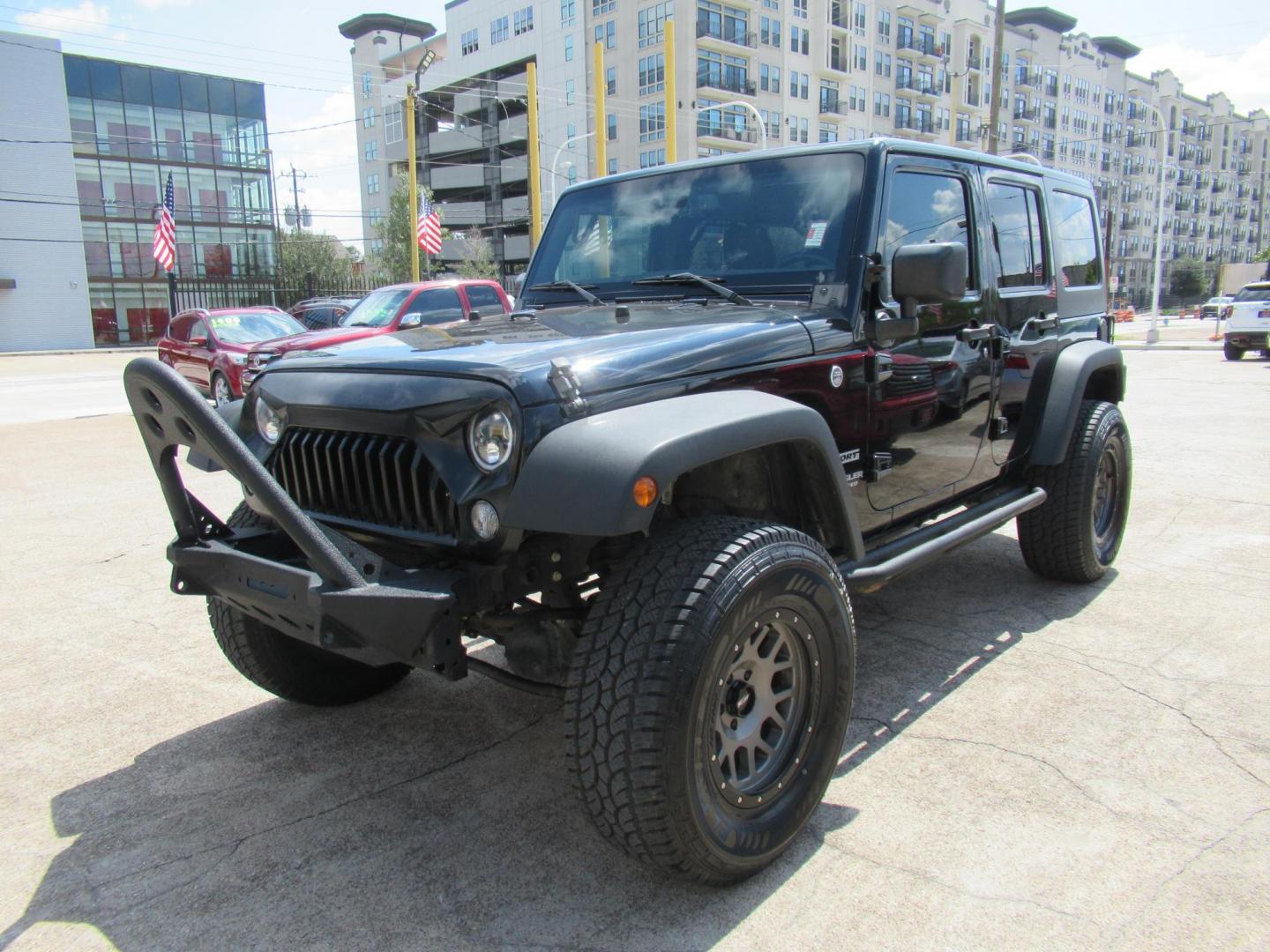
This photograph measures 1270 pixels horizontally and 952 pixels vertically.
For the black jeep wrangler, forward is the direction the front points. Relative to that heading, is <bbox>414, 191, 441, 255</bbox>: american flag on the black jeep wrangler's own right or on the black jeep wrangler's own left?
on the black jeep wrangler's own right

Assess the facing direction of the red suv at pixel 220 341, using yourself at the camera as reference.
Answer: facing the viewer and to the right of the viewer

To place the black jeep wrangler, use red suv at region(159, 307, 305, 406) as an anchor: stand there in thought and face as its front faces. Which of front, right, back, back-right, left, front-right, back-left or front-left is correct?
front-right

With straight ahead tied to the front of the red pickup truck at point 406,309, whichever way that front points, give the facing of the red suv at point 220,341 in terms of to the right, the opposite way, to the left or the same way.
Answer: to the left

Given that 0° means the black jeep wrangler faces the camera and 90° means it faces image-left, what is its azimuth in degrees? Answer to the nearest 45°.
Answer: approximately 45°

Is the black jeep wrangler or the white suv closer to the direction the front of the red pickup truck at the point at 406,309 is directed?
the black jeep wrangler

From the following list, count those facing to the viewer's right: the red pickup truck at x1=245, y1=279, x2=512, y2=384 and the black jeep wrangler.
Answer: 0

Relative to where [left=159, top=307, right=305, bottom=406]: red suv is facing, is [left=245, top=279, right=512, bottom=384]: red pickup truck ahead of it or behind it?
ahead

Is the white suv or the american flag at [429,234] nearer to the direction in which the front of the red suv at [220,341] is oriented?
the white suv

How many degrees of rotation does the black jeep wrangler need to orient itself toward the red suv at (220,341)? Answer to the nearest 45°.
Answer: approximately 90° to its right

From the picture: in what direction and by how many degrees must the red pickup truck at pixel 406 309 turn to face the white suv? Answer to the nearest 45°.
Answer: approximately 135° to its left

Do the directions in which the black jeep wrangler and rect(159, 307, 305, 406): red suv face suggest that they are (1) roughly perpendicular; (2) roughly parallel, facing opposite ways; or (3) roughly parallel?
roughly perpendicular

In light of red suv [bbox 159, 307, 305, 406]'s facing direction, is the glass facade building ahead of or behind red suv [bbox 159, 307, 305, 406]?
behind

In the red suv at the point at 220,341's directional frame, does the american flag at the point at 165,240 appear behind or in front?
behind

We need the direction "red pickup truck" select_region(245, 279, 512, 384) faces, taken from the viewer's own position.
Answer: facing the viewer and to the left of the viewer

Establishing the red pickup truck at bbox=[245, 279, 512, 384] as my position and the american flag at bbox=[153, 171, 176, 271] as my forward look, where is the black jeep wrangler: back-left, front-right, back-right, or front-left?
back-left

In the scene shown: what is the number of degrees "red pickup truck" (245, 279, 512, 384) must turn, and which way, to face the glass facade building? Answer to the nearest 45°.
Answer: approximately 135° to its right
